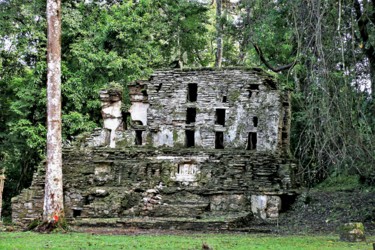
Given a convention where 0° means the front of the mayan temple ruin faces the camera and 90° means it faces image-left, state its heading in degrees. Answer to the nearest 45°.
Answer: approximately 0°
